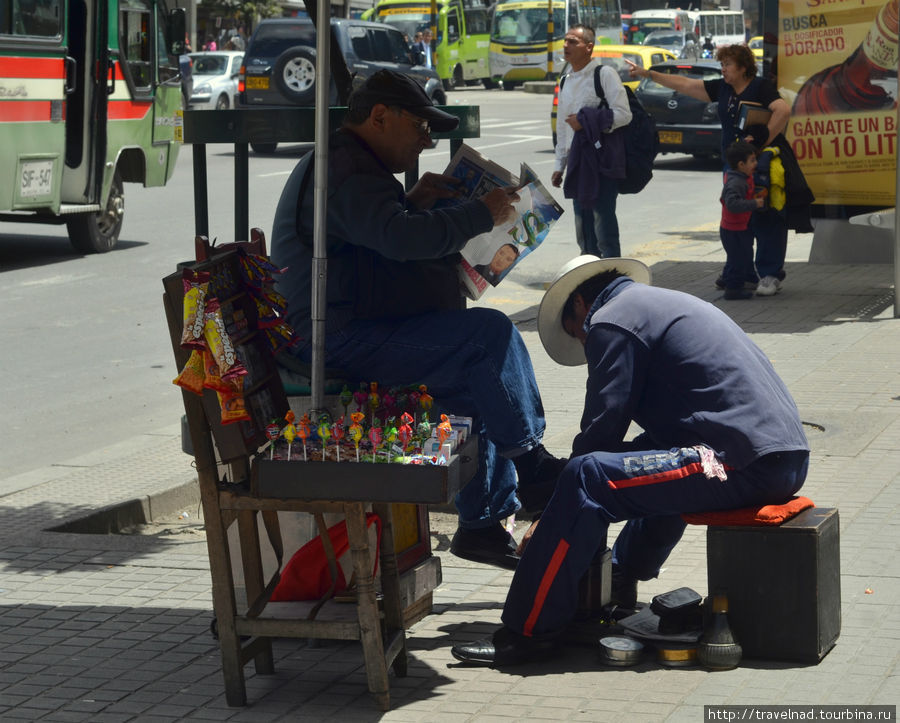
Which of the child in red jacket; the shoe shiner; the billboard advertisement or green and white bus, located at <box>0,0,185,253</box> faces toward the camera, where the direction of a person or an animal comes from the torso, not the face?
the billboard advertisement

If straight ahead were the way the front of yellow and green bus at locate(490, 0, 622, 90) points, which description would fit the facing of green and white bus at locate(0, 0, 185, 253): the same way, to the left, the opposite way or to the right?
the opposite way

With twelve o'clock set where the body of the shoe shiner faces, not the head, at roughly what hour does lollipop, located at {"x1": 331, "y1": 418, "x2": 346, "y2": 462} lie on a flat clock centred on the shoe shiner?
The lollipop is roughly at 11 o'clock from the shoe shiner.

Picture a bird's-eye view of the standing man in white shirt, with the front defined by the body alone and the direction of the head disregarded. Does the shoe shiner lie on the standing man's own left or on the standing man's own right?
on the standing man's own left

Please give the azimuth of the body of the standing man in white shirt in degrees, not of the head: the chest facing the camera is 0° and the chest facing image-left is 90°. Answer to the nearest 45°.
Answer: approximately 45°

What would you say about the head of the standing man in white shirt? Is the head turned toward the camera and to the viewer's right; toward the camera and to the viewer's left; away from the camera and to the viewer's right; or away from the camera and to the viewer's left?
toward the camera and to the viewer's left

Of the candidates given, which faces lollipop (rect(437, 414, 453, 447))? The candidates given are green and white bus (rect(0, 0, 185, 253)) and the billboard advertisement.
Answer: the billboard advertisement

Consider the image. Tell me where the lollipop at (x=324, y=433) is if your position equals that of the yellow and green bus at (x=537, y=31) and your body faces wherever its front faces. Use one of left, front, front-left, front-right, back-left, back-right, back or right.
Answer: front-left

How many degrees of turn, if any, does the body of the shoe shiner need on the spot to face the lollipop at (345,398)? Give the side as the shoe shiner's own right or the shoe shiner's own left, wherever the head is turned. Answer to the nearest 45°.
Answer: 0° — they already face it

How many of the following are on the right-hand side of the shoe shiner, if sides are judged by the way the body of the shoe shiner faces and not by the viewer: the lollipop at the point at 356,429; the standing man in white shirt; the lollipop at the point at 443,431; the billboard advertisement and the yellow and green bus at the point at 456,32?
3
